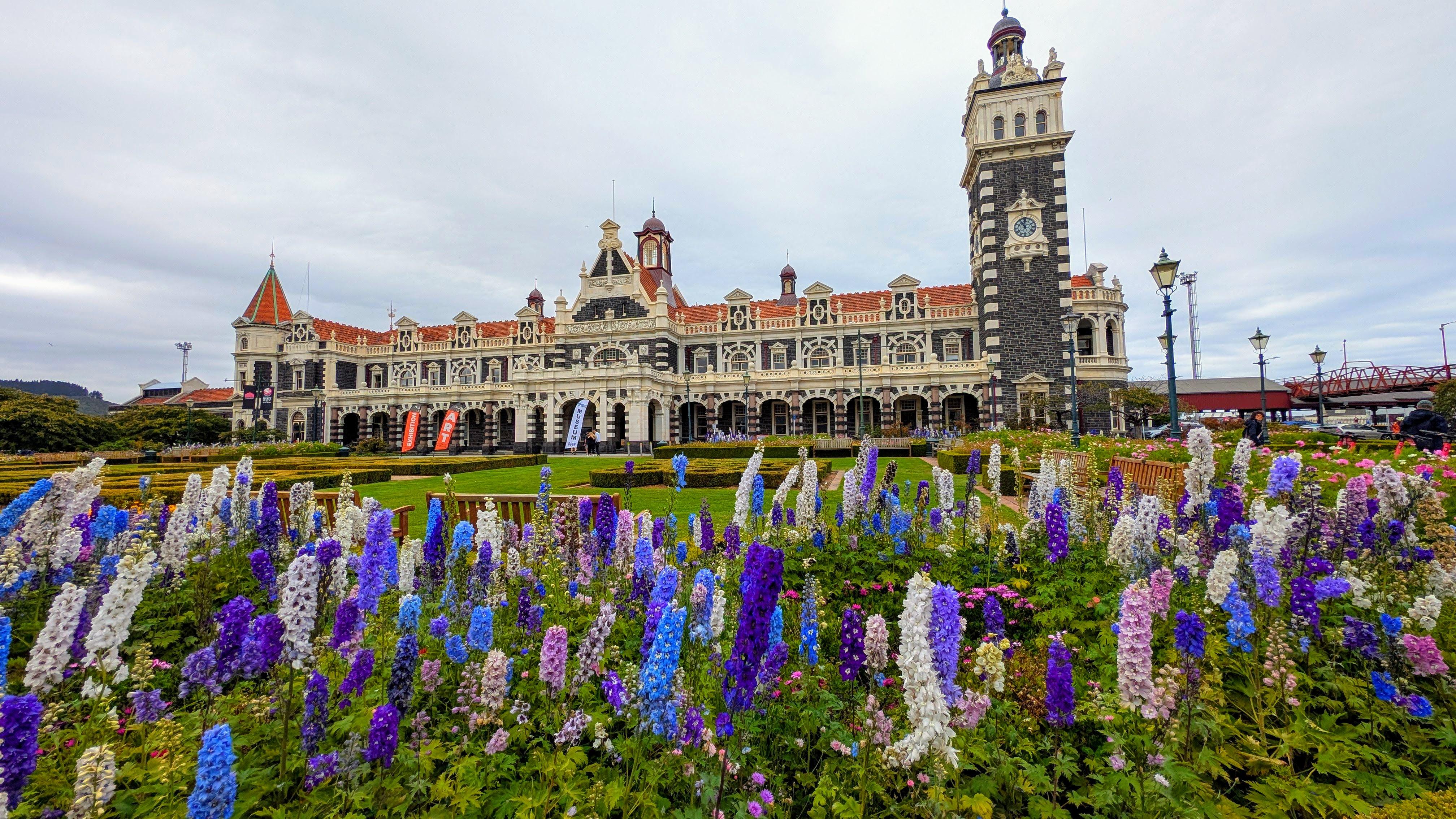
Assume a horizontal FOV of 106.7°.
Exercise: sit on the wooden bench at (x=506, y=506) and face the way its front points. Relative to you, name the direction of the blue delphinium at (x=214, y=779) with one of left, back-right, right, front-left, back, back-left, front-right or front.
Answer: back

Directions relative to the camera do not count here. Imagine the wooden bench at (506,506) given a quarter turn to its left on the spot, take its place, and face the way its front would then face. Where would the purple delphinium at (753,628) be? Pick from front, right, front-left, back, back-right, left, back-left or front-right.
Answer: left

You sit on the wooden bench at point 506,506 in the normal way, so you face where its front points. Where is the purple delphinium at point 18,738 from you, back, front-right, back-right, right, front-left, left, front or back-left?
back

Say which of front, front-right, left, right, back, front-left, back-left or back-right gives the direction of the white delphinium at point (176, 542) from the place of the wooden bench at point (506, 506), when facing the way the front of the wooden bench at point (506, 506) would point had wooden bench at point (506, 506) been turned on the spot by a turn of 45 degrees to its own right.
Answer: back

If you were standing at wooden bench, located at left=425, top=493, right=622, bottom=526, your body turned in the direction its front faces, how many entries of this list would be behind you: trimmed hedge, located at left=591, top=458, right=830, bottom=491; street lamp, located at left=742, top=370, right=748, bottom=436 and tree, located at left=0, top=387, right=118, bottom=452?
0

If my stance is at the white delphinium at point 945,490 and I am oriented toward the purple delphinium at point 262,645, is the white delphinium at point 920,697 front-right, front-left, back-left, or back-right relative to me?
front-left

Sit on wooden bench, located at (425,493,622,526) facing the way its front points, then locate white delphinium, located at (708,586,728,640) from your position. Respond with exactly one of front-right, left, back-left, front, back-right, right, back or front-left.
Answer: back

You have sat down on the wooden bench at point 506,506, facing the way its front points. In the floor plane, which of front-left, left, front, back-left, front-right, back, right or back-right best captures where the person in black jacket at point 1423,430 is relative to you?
right

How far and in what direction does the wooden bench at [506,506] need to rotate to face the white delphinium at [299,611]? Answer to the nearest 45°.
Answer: approximately 180°

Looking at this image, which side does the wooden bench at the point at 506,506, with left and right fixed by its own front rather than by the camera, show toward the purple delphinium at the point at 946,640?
back

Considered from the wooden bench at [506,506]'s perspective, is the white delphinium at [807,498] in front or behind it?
behind

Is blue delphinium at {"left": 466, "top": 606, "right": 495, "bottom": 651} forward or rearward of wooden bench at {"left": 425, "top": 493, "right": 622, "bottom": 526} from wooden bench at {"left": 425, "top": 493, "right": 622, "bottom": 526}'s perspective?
rearward

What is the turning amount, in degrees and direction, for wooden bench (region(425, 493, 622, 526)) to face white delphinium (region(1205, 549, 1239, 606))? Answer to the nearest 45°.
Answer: approximately 135° to its right

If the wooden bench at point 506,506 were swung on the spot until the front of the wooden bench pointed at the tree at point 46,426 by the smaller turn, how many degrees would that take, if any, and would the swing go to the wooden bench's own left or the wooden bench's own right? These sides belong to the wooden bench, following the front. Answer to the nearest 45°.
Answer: approximately 45° to the wooden bench's own left

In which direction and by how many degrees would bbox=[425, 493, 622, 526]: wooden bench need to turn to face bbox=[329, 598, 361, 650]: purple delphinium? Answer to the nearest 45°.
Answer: approximately 180°

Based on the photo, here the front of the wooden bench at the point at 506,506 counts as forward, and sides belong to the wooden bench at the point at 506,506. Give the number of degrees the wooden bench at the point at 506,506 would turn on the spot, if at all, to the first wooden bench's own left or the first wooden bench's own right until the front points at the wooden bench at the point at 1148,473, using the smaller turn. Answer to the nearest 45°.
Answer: approximately 90° to the first wooden bench's own right

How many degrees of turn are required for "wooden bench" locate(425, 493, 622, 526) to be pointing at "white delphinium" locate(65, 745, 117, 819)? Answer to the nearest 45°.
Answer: approximately 180°

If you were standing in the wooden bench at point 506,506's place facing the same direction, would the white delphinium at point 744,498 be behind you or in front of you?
behind

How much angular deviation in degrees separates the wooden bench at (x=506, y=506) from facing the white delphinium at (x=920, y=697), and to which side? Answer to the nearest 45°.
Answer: approximately 180°

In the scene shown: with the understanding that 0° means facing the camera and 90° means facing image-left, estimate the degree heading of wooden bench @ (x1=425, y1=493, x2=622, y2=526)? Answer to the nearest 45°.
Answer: approximately 180°
